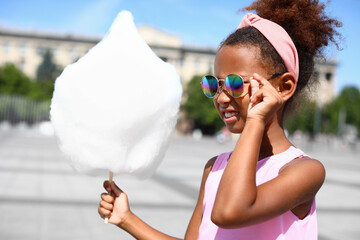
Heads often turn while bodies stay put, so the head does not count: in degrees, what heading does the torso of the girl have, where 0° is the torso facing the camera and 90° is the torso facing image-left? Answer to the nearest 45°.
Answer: approximately 45°

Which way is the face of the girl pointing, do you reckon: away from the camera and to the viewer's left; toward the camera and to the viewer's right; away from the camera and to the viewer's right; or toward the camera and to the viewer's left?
toward the camera and to the viewer's left
